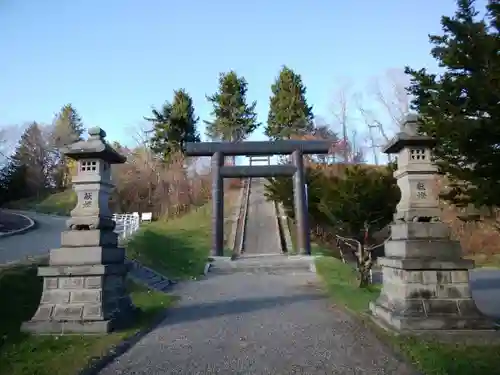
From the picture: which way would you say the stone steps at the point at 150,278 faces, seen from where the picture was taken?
facing the viewer and to the right of the viewer

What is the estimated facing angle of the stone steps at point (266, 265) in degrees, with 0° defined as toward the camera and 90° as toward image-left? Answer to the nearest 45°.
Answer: approximately 0°

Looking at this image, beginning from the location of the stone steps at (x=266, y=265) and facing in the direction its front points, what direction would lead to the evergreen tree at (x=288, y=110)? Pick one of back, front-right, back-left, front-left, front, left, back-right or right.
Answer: back

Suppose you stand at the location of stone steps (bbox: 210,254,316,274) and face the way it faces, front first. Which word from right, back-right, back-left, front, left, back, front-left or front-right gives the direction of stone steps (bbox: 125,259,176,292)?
front-right

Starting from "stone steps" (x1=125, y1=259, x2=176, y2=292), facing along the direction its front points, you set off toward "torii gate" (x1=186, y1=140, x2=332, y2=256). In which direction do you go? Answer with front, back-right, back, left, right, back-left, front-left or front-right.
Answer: left

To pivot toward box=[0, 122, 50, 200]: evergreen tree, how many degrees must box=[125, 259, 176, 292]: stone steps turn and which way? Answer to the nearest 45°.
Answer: approximately 135° to its left

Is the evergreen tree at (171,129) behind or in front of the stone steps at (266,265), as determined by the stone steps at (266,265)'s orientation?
behind

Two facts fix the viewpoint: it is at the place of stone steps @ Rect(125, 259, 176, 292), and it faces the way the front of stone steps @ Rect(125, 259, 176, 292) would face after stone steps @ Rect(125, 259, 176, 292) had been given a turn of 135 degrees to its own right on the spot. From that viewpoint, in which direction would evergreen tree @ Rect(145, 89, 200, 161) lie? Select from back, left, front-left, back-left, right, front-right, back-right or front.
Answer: right

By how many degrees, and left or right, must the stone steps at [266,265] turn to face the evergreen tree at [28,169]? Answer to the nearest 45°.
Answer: approximately 135° to its right

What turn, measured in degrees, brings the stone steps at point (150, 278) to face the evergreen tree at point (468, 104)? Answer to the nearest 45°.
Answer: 0° — it already faces it

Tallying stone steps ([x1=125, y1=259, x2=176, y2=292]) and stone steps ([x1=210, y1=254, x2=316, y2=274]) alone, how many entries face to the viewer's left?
0

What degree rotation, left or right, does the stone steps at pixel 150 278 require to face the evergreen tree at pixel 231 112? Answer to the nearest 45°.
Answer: approximately 135° to its left

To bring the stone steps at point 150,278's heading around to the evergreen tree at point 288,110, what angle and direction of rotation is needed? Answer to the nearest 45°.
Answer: approximately 90° to its left

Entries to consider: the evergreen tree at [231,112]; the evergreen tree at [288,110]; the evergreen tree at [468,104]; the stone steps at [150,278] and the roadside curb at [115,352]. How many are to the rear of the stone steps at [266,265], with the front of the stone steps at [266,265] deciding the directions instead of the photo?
2
